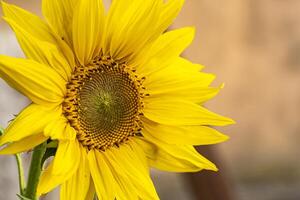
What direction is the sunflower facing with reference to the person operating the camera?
facing the viewer
